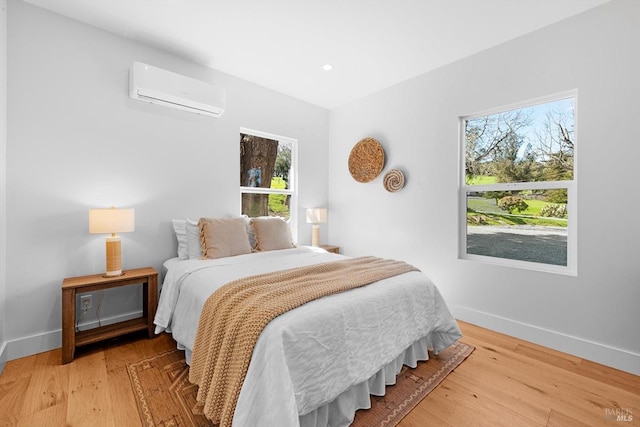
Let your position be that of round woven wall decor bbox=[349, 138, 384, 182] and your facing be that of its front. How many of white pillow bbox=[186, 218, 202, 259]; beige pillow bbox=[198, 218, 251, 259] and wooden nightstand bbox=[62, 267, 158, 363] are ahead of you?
3

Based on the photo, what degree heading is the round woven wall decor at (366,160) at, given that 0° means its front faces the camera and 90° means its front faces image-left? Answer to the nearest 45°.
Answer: approximately 45°

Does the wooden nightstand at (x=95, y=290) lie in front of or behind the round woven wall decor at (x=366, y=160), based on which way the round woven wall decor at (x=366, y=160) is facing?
in front

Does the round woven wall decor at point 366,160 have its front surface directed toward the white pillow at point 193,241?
yes

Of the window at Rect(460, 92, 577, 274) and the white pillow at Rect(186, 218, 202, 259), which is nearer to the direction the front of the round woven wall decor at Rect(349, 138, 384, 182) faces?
the white pillow

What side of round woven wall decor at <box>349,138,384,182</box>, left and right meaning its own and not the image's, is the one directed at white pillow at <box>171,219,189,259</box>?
front

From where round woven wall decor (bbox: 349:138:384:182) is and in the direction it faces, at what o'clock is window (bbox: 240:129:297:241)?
The window is roughly at 1 o'clock from the round woven wall decor.

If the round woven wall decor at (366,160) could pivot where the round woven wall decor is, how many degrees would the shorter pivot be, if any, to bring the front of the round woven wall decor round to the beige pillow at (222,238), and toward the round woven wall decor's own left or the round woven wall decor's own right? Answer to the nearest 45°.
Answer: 0° — it already faces it

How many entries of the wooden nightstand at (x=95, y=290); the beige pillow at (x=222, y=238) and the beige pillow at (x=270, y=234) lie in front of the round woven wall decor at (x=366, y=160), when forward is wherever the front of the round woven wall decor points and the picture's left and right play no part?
3

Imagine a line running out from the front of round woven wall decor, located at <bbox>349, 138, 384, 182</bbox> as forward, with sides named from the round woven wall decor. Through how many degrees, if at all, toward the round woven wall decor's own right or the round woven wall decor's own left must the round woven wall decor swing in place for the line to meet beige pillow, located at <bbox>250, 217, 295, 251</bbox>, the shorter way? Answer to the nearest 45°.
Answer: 0° — it already faces it

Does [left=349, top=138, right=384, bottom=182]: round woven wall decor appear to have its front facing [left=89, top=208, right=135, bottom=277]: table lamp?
yes
